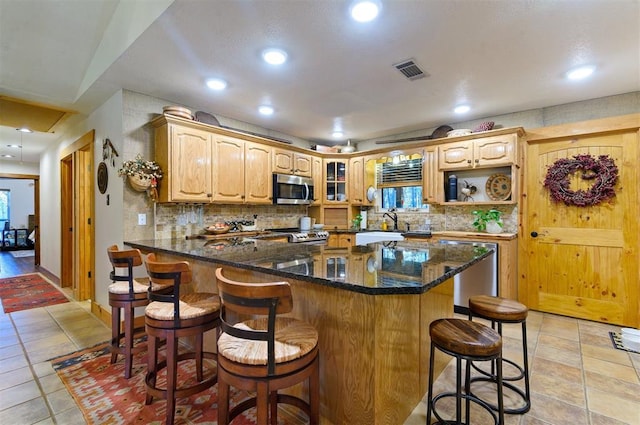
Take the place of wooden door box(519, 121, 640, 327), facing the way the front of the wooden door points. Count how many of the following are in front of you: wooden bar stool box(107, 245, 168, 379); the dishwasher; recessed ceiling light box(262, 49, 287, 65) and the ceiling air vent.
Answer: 4

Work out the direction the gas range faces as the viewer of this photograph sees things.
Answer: facing the viewer and to the right of the viewer

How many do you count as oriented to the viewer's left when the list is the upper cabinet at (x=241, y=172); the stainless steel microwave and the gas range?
0

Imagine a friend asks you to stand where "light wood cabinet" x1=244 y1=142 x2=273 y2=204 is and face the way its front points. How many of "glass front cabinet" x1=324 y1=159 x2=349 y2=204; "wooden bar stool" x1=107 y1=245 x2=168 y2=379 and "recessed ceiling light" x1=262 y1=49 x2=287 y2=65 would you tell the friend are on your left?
1

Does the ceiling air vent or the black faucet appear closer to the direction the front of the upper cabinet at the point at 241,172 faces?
the ceiling air vent

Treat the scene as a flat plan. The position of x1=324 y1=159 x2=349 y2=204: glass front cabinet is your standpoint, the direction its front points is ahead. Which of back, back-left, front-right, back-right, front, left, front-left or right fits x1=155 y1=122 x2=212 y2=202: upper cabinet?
front-right

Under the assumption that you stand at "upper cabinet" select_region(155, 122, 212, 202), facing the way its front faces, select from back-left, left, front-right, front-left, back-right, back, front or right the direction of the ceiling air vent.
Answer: front

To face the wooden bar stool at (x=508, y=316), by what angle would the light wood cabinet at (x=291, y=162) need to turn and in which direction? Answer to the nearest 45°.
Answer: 0° — it already faces it
